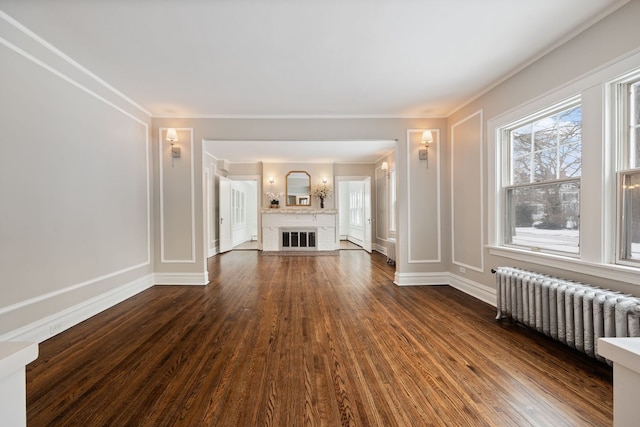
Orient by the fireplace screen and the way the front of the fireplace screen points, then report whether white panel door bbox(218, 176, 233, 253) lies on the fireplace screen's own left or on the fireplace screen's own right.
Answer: on the fireplace screen's own right

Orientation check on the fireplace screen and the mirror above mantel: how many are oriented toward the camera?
2

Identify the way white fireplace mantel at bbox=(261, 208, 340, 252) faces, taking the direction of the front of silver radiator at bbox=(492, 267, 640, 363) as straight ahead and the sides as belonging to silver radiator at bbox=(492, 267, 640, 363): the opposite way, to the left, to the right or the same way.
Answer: to the left

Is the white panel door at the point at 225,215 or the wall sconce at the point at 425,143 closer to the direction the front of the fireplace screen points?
the wall sconce

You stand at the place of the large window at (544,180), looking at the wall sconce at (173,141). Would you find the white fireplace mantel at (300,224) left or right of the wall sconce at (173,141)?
right

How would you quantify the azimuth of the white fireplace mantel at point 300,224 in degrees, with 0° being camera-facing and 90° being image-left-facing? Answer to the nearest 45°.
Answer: approximately 0°

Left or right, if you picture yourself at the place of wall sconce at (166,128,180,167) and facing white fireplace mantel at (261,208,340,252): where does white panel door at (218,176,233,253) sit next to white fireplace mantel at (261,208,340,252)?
left

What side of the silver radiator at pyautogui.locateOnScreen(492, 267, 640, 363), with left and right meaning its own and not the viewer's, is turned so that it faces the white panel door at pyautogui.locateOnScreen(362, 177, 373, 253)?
right

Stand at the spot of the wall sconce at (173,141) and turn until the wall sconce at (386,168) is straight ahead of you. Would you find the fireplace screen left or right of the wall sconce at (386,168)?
left

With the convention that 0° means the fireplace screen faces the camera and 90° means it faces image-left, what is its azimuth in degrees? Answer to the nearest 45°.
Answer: approximately 0°

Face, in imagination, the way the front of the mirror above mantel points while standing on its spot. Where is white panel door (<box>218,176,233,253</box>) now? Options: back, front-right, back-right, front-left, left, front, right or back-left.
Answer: right

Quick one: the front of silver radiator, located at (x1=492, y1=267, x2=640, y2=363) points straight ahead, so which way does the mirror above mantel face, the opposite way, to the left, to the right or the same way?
to the left
